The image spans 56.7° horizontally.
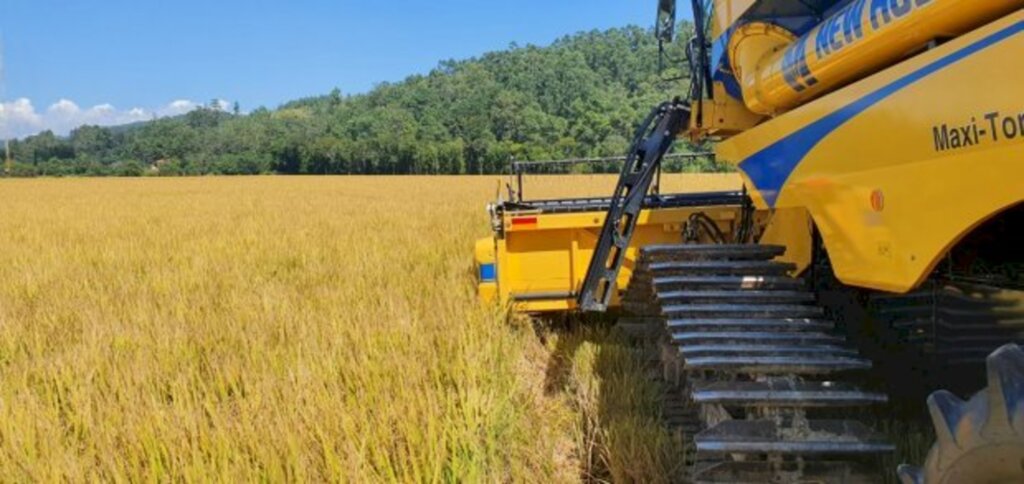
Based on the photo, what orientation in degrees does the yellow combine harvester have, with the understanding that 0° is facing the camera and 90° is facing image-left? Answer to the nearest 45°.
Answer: approximately 135°
